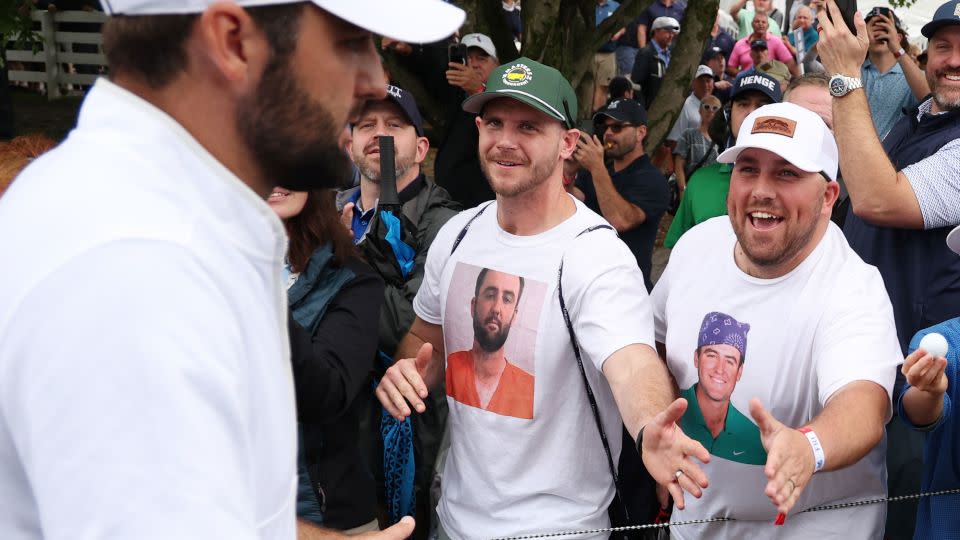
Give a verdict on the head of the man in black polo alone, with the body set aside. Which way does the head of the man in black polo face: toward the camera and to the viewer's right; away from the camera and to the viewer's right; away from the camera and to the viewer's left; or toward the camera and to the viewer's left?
toward the camera and to the viewer's left

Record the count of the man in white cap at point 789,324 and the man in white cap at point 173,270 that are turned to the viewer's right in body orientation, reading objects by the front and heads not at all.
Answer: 1

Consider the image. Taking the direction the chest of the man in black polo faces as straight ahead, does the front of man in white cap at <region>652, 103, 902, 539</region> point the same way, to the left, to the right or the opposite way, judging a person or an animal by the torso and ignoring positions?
the same way

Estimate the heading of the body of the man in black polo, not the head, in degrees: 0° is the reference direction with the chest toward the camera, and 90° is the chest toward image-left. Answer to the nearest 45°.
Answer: approximately 45°

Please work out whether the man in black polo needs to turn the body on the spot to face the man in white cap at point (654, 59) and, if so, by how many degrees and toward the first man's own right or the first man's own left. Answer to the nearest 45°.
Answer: approximately 135° to the first man's own right

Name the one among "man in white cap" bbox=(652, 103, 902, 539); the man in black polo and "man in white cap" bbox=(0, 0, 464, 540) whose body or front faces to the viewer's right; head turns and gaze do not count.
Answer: "man in white cap" bbox=(0, 0, 464, 540)

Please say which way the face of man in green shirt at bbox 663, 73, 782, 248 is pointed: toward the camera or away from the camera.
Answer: toward the camera

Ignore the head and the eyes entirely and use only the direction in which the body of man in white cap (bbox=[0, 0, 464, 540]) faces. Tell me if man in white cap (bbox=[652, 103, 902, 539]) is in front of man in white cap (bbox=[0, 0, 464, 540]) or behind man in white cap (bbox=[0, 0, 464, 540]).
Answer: in front

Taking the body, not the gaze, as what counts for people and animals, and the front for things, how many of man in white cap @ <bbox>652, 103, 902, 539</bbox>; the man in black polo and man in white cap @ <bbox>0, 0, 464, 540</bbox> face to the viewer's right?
1

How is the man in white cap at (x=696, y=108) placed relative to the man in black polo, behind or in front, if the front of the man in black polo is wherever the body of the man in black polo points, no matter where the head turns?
behind

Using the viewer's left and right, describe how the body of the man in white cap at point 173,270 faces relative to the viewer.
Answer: facing to the right of the viewer

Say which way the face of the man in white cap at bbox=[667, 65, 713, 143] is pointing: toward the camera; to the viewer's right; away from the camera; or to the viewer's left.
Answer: toward the camera

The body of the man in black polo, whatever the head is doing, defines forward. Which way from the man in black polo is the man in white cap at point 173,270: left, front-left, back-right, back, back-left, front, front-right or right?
front-left
